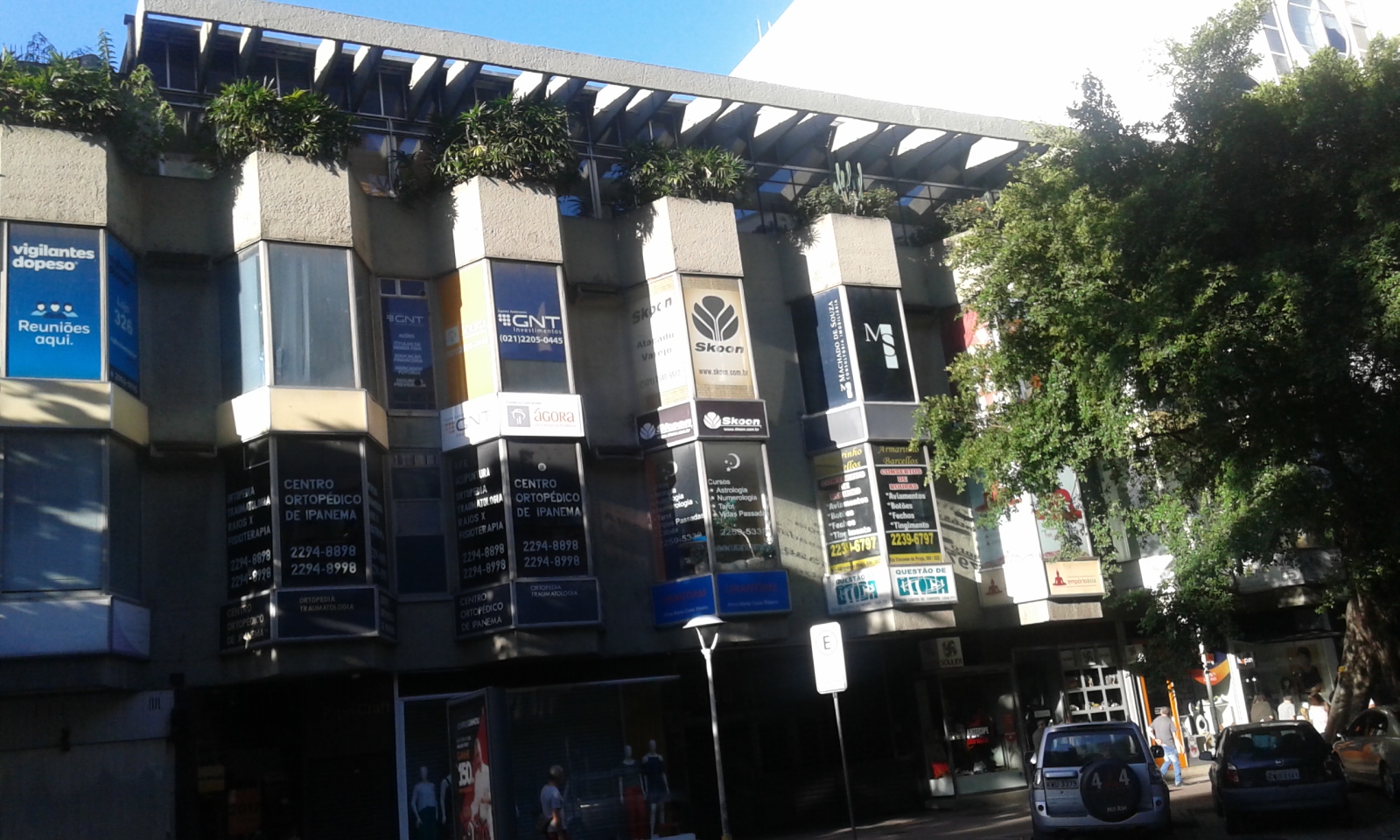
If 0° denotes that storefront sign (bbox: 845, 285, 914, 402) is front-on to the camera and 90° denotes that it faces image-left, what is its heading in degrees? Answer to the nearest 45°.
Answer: approximately 0°

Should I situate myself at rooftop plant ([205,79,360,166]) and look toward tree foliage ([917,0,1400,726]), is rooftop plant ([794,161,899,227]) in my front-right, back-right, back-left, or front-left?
front-left

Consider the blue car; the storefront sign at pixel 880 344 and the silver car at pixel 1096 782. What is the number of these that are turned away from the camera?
2

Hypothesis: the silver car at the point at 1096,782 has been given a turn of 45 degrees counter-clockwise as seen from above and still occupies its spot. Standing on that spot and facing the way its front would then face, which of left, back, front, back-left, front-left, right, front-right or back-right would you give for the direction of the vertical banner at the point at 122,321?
front-left

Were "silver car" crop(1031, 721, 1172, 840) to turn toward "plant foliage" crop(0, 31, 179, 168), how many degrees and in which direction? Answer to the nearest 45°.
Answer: approximately 90° to its left

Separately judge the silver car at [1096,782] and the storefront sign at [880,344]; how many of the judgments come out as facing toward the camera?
1

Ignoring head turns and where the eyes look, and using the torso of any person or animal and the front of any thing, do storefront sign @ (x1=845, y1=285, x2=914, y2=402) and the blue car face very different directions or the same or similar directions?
very different directions

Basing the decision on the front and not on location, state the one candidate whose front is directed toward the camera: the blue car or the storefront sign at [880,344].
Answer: the storefront sign

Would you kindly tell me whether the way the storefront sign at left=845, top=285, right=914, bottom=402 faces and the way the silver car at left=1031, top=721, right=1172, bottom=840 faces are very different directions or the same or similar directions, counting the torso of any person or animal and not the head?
very different directions

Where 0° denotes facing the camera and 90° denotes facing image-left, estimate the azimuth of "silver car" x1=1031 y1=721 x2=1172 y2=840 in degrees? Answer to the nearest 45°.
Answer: approximately 180°

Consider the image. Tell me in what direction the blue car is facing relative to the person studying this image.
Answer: facing away from the viewer

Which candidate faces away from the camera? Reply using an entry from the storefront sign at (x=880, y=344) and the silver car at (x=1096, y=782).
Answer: the silver car

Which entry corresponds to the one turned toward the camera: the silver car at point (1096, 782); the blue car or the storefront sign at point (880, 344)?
the storefront sign
